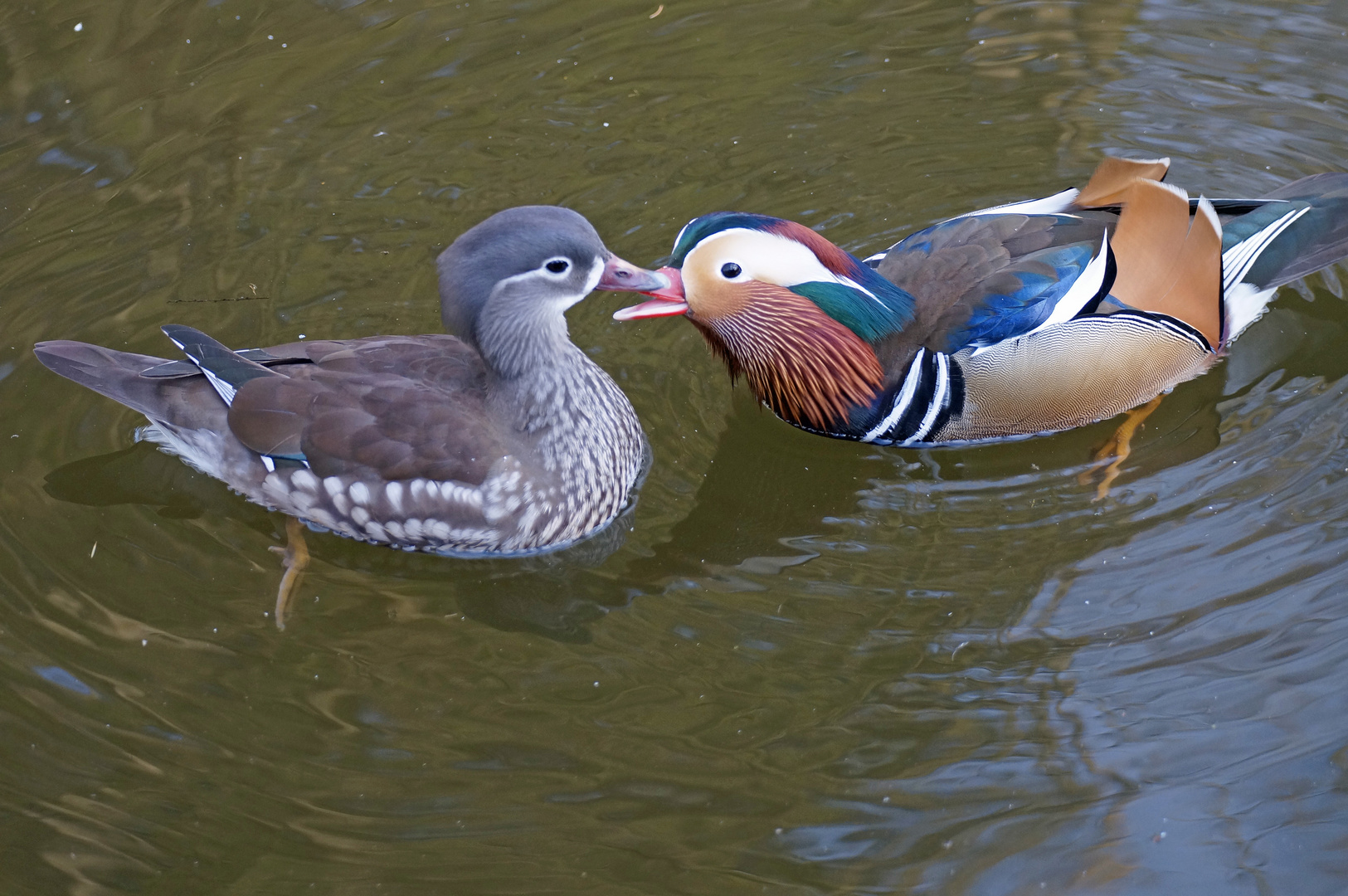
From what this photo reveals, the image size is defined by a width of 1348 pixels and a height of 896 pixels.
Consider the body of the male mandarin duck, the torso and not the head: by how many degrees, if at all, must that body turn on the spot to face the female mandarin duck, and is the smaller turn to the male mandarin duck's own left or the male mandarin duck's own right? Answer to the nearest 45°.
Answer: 0° — it already faces it

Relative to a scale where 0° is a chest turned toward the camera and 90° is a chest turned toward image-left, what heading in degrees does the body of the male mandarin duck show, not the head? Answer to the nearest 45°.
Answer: approximately 90°

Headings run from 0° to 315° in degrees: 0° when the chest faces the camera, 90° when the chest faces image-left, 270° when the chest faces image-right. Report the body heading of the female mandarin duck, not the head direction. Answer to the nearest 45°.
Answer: approximately 270°

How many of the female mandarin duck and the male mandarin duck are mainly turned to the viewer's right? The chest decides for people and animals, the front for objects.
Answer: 1

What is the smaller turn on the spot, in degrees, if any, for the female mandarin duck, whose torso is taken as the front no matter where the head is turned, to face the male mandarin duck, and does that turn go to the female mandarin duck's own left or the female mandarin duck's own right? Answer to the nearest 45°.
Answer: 0° — it already faces it

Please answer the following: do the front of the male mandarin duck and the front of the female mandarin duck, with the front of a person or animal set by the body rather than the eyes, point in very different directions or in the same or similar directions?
very different directions
